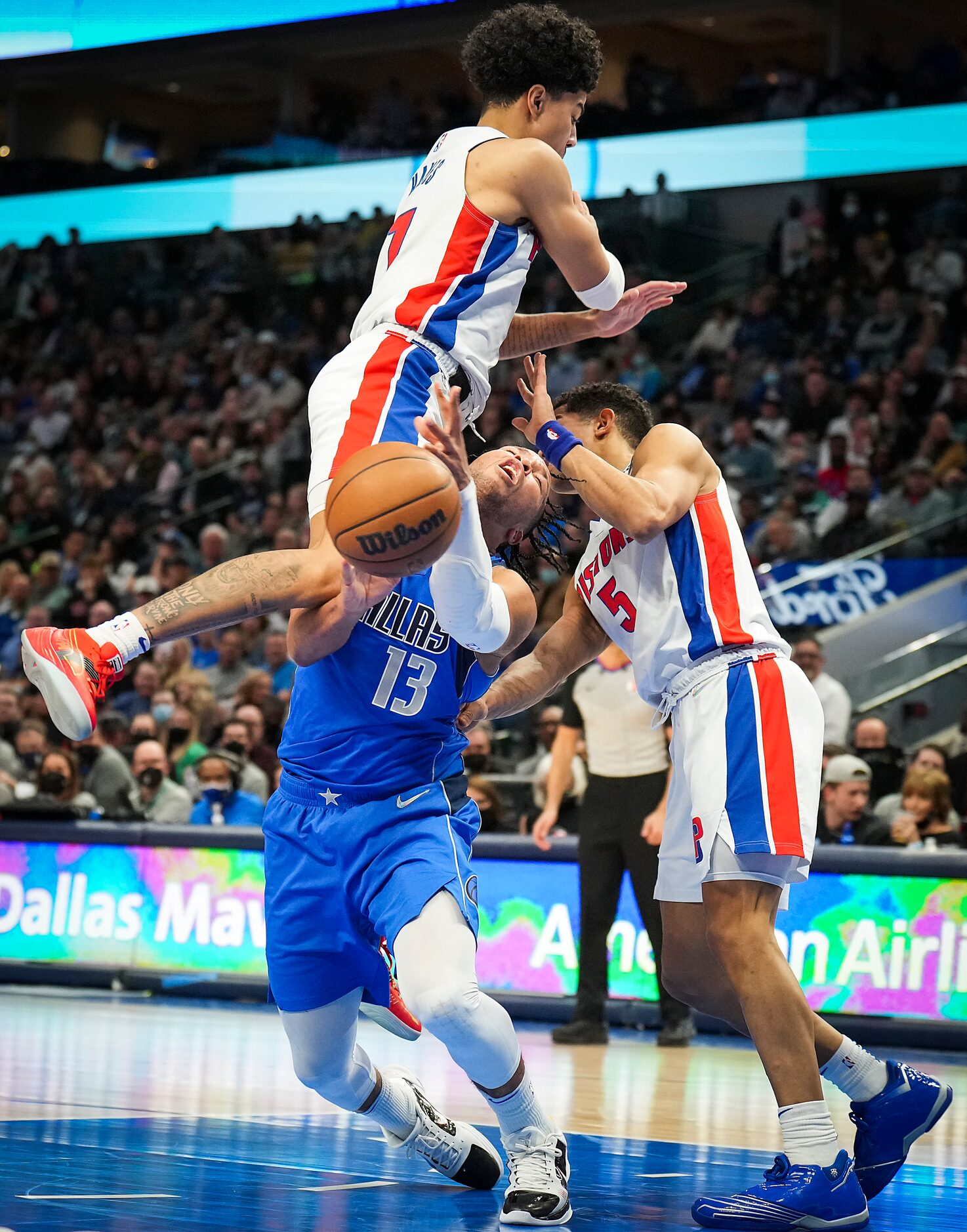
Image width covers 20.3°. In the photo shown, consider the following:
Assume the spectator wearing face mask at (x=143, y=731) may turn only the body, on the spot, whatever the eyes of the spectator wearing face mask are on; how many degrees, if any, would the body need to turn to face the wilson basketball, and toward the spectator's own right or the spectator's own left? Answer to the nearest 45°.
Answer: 0° — they already face it

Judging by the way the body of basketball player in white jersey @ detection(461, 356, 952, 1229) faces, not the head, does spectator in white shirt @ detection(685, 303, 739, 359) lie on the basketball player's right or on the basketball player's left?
on the basketball player's right

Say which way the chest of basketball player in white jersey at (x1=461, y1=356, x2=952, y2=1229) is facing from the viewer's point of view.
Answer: to the viewer's left

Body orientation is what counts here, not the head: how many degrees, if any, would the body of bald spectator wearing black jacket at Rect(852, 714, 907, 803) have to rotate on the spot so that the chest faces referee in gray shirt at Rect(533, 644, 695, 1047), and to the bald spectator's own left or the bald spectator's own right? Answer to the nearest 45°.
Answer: approximately 45° to the bald spectator's own right

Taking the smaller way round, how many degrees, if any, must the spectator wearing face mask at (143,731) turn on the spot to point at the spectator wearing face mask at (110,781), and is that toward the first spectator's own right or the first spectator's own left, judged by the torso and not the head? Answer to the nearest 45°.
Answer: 0° — they already face them
